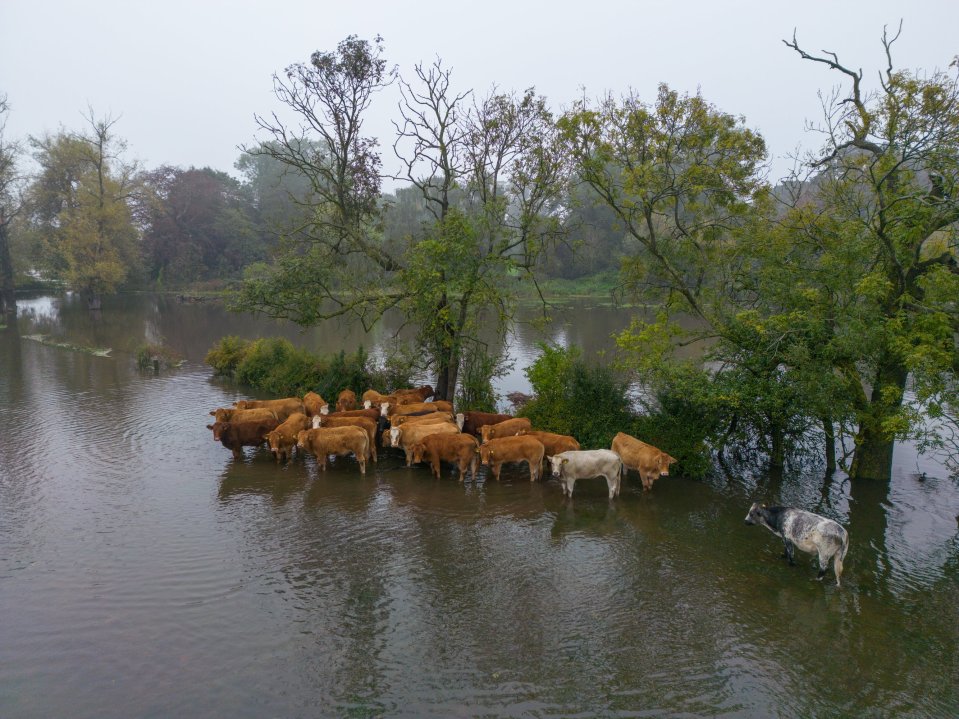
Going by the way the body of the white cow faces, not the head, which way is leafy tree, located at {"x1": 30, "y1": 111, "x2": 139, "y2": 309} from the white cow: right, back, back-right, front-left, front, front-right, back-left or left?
front-right

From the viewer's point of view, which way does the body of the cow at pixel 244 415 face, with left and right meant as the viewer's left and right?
facing to the left of the viewer

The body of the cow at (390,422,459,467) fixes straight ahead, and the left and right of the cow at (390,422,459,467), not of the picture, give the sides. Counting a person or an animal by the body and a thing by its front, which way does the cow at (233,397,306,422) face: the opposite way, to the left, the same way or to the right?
the same way

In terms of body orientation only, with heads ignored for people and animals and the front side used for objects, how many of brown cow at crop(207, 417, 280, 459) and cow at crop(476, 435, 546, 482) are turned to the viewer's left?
2

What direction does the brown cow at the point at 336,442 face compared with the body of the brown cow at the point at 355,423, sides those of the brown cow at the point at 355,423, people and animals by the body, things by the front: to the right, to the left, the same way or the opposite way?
the same way

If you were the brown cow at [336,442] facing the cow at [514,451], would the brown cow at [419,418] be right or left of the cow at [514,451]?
left

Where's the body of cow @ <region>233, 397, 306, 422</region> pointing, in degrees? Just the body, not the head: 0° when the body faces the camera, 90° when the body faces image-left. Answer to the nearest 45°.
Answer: approximately 90°

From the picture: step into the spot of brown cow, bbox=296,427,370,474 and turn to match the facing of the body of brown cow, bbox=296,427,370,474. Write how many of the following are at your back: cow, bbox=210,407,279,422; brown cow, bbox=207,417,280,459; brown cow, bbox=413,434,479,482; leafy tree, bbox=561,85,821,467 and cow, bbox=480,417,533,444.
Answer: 3

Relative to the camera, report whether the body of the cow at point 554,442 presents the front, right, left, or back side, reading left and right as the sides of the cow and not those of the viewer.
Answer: left

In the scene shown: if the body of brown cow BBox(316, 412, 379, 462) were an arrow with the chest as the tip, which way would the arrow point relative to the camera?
to the viewer's left

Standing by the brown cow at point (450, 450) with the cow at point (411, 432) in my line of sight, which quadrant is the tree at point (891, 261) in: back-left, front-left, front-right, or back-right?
back-right

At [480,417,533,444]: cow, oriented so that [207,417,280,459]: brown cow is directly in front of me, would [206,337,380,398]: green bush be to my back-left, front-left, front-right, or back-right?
front-right

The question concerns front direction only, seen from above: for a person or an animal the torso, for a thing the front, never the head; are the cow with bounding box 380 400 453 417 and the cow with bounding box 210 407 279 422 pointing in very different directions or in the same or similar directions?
same or similar directions

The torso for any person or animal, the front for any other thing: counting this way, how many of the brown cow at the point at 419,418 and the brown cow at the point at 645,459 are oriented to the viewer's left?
1

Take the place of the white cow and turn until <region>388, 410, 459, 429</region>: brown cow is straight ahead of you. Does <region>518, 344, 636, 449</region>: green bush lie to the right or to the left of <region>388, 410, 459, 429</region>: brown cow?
right

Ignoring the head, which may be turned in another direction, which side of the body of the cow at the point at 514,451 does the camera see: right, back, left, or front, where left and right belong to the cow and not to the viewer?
left

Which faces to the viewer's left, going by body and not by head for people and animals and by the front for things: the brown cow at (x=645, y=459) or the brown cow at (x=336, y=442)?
the brown cow at (x=336, y=442)

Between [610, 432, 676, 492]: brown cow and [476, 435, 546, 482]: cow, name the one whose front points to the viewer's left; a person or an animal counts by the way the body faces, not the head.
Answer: the cow

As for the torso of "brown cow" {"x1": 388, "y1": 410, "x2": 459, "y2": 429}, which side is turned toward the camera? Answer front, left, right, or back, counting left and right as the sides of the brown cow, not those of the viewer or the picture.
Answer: left

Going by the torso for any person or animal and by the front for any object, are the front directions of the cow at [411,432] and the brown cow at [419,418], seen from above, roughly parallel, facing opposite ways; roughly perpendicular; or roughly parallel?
roughly parallel
